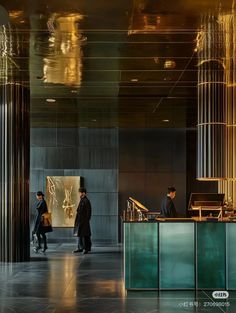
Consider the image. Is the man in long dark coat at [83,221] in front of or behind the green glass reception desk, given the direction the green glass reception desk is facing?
behind

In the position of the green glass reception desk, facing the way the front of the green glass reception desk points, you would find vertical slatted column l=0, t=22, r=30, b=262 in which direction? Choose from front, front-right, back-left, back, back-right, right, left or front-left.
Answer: back-right

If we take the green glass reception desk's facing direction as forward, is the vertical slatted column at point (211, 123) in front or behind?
behind

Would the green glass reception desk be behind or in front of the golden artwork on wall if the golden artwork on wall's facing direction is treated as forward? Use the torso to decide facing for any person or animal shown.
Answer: in front

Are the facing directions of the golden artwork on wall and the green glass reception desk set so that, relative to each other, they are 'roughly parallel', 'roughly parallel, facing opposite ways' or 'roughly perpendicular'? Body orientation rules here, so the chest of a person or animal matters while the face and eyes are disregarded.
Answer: roughly parallel

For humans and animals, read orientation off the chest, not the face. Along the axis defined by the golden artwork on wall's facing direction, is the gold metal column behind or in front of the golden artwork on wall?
in front

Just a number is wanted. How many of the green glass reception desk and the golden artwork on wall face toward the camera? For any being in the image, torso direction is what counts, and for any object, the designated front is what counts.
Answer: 2

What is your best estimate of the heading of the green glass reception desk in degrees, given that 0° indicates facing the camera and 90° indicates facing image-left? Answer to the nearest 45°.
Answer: approximately 0°

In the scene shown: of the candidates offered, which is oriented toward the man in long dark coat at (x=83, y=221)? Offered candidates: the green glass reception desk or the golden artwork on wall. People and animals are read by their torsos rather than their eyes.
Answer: the golden artwork on wall

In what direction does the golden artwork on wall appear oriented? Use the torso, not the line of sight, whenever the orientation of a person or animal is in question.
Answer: toward the camera
